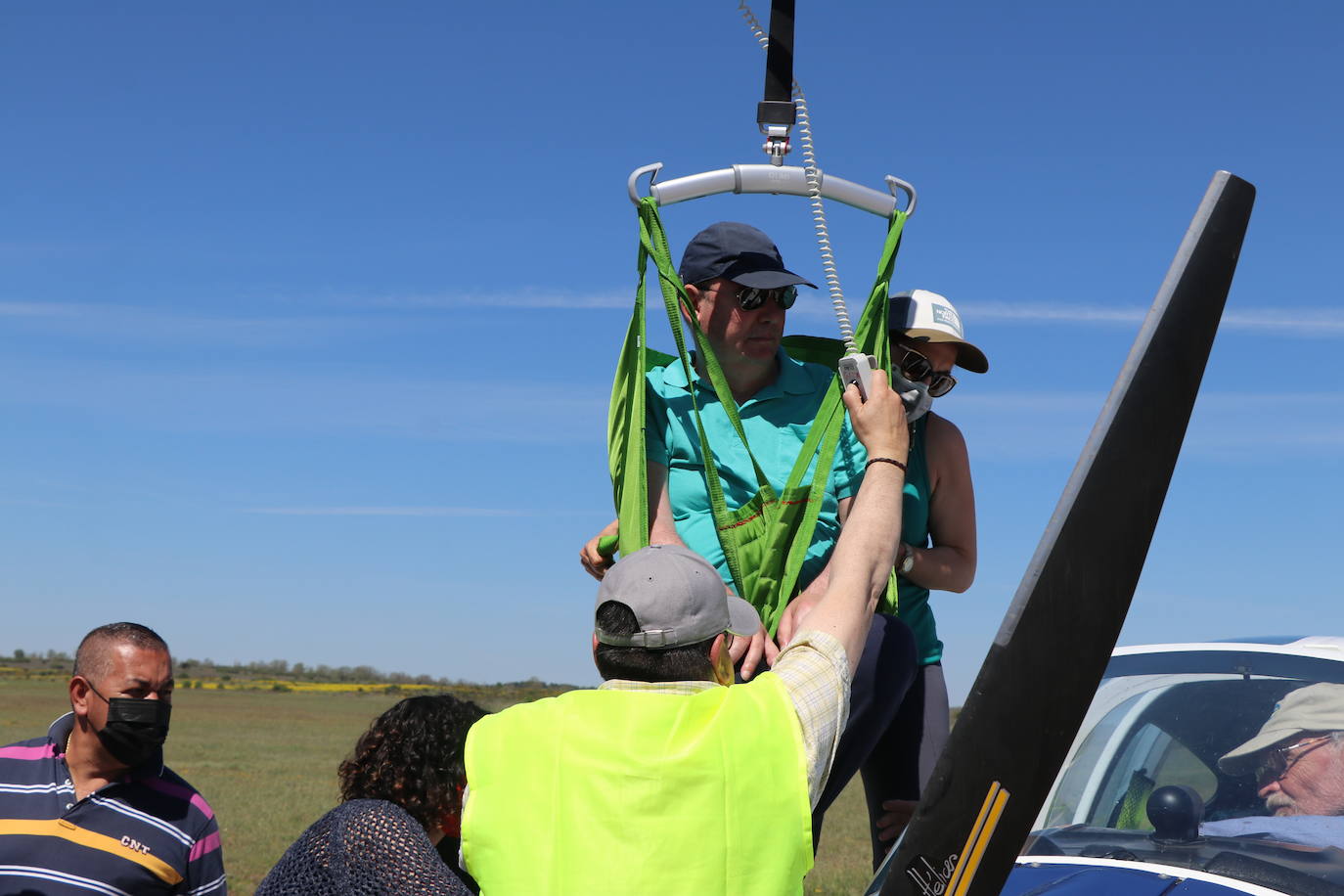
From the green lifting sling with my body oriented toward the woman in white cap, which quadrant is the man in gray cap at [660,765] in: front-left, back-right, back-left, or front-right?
back-right

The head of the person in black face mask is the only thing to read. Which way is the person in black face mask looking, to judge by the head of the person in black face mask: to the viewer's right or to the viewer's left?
to the viewer's right

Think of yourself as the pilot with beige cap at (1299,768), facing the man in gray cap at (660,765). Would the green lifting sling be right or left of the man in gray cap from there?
right

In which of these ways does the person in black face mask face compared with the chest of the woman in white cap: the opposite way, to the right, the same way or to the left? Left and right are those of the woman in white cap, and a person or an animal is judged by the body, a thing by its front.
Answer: to the left

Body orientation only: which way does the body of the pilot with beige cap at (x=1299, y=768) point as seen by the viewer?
to the viewer's left

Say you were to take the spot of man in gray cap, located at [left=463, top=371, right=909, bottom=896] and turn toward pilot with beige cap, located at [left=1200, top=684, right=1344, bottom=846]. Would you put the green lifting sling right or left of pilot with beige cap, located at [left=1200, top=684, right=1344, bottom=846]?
left

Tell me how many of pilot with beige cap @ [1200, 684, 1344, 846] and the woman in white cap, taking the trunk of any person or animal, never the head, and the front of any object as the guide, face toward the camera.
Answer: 1

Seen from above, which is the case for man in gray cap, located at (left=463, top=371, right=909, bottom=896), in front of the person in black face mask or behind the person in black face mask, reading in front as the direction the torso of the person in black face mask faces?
in front
